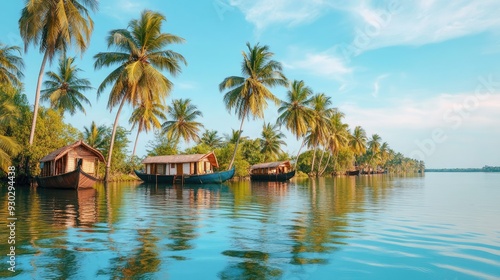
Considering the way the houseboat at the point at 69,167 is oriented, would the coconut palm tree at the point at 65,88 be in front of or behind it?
behind

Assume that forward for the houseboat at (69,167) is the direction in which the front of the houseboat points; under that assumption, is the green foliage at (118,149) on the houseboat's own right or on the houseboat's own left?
on the houseboat's own left

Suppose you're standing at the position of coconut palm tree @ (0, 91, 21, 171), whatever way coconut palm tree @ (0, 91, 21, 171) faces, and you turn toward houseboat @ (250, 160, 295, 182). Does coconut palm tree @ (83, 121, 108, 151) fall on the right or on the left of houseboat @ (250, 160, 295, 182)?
left

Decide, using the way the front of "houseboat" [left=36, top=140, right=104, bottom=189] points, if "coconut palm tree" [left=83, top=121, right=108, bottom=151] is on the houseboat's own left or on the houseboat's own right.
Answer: on the houseboat's own left
